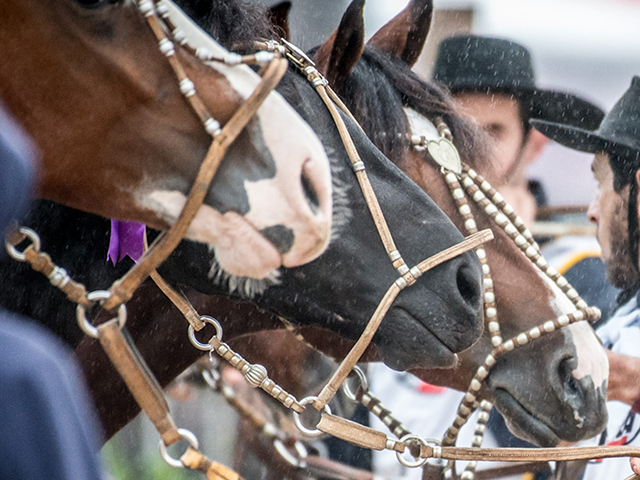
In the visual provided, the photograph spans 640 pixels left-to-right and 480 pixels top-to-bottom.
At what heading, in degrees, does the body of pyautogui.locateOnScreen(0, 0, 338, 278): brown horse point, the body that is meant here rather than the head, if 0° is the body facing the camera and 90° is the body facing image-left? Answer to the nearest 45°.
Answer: approximately 270°

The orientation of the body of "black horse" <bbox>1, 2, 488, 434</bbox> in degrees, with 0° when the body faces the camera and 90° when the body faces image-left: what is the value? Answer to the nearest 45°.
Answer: approximately 270°

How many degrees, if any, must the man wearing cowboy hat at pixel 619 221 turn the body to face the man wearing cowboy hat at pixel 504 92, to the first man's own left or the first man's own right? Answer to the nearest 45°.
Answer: approximately 45° to the first man's own right

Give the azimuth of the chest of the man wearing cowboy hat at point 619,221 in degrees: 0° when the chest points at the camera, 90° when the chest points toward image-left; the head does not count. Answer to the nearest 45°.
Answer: approximately 90°

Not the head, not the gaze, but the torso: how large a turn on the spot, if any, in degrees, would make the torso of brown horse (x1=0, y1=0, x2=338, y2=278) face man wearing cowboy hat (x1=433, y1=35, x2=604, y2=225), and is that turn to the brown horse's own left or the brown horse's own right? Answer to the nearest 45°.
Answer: approximately 45° to the brown horse's own left

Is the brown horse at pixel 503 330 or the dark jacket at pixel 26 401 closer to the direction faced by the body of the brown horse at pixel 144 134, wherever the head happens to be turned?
the brown horse
